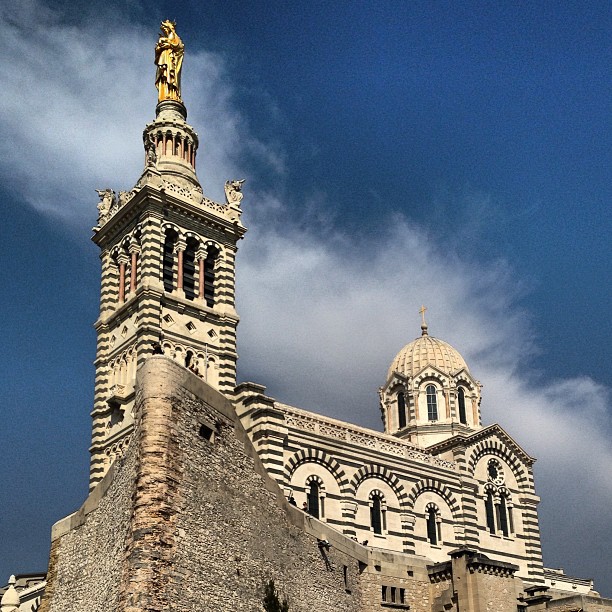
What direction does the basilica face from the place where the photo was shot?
facing the viewer and to the left of the viewer
